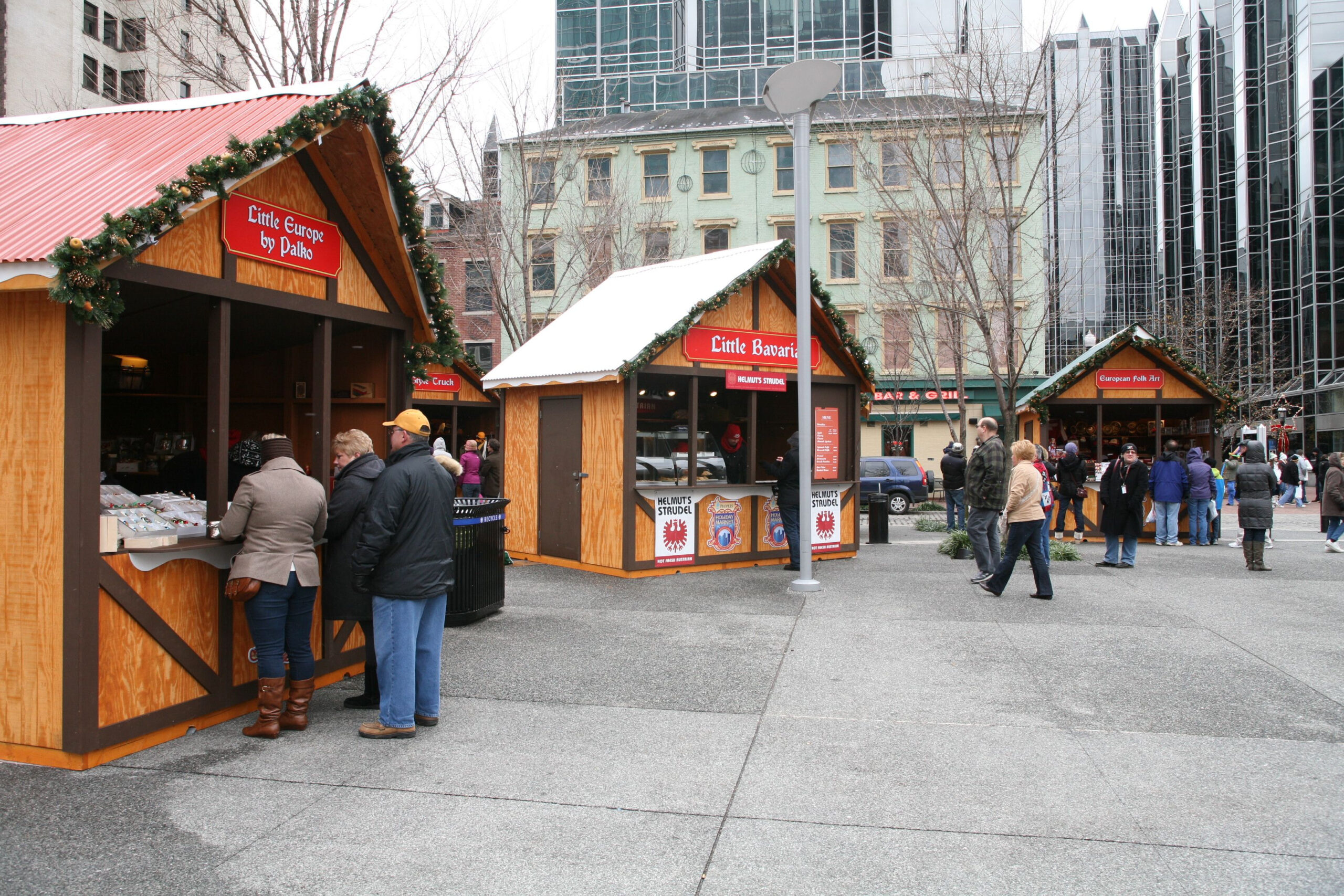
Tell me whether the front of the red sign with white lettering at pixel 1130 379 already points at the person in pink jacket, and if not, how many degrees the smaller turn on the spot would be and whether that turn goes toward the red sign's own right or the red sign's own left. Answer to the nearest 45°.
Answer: approximately 45° to the red sign's own right

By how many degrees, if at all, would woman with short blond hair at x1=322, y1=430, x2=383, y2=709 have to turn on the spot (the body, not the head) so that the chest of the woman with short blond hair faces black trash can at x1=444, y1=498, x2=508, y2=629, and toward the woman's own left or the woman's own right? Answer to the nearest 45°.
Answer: approximately 90° to the woman's own right

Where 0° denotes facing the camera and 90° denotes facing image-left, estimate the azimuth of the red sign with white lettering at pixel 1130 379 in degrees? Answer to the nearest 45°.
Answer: approximately 0°

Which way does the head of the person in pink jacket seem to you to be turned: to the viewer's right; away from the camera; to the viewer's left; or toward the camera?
away from the camera

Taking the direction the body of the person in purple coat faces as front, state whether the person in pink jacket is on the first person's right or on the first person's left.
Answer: on the first person's left

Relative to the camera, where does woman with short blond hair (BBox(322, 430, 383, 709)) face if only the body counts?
to the viewer's left

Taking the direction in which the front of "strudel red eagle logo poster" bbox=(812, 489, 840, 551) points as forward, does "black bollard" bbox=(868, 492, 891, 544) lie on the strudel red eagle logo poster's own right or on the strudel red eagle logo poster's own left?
on the strudel red eagle logo poster's own left

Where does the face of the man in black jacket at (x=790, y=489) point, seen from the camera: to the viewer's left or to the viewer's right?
to the viewer's left

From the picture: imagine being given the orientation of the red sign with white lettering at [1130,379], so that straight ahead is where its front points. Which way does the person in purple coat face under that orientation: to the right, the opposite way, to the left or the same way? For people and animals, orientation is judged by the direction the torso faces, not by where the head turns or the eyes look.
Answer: the opposite way

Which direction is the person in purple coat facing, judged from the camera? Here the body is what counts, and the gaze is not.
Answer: away from the camera

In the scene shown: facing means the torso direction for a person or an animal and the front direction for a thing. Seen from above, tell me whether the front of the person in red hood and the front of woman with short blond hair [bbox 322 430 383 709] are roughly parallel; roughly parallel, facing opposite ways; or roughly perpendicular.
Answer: roughly perpendicular

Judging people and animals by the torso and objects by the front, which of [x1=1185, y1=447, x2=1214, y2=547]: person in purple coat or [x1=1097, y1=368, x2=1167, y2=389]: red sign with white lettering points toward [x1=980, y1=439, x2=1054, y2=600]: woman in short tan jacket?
the red sign with white lettering
